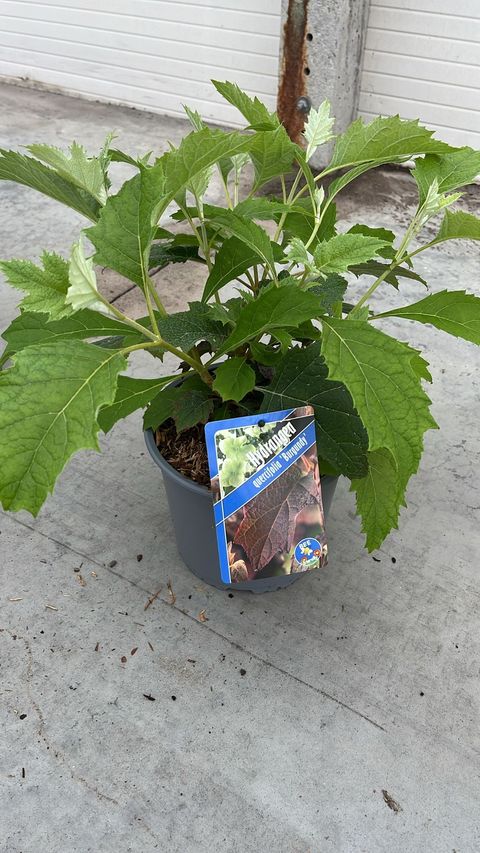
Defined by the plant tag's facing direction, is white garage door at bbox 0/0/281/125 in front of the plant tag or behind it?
behind

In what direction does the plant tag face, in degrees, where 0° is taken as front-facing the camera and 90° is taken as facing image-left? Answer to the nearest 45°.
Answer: approximately 0°

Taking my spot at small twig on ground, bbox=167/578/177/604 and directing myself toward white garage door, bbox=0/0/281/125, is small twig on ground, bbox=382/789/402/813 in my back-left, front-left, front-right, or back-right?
back-right
